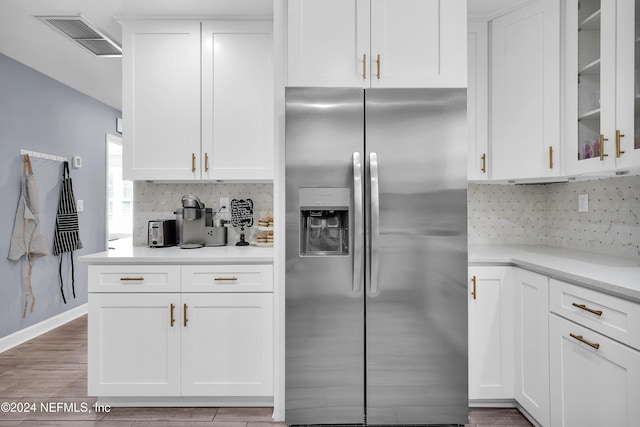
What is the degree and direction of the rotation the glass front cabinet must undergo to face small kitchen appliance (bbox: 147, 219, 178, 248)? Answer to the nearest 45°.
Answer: approximately 45° to its right

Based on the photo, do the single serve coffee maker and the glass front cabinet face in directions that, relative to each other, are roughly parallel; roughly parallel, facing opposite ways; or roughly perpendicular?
roughly perpendicular

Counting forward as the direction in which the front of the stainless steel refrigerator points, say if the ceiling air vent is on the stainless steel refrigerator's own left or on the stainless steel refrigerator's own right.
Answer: on the stainless steel refrigerator's own right

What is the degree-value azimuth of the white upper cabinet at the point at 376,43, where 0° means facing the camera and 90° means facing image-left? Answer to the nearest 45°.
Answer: approximately 0°
